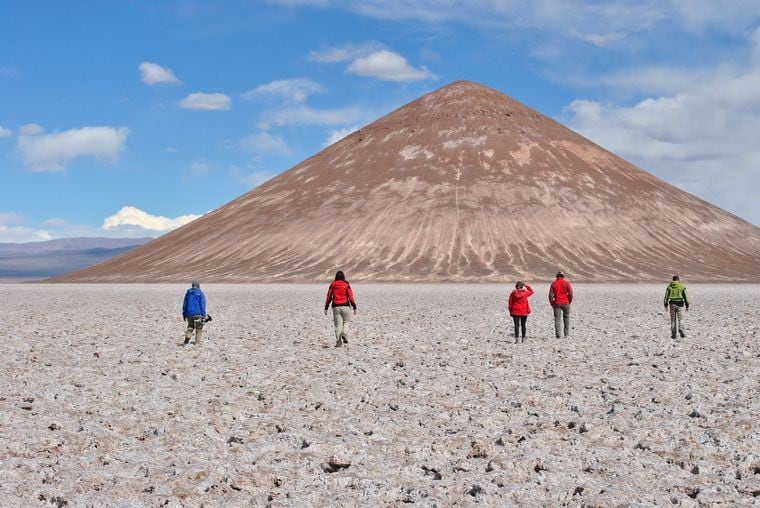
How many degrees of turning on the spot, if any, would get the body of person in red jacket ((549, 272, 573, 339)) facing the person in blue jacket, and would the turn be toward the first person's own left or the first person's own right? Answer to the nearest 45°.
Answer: approximately 90° to the first person's own left

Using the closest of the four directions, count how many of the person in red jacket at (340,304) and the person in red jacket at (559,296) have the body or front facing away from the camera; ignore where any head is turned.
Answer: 2

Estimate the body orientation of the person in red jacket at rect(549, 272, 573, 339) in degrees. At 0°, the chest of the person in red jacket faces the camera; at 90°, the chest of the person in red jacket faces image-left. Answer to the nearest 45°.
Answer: approximately 180°

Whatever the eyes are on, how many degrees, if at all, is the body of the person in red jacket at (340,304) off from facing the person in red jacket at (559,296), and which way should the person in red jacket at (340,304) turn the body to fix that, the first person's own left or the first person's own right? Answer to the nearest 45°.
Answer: approximately 90° to the first person's own right

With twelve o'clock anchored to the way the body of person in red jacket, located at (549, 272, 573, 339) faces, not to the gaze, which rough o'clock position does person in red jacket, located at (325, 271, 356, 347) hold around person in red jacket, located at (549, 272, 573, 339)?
person in red jacket, located at (325, 271, 356, 347) is roughly at 8 o'clock from person in red jacket, located at (549, 272, 573, 339).

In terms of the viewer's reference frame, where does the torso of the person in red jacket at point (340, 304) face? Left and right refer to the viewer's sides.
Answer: facing away from the viewer
